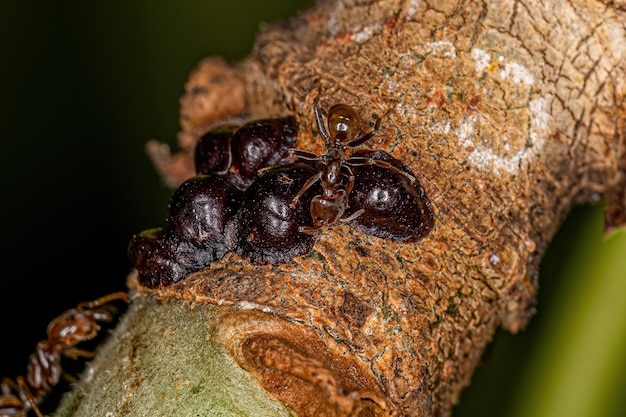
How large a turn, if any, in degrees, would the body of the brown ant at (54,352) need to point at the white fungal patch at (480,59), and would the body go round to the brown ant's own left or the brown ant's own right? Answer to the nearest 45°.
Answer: approximately 45° to the brown ant's own right

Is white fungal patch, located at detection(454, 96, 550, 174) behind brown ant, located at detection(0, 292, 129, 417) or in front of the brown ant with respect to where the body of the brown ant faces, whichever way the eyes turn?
in front

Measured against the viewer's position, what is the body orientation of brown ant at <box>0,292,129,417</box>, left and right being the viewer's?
facing to the right of the viewer

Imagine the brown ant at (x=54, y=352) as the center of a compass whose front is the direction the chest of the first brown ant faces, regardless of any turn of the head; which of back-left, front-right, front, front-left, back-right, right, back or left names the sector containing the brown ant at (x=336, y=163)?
front-right
